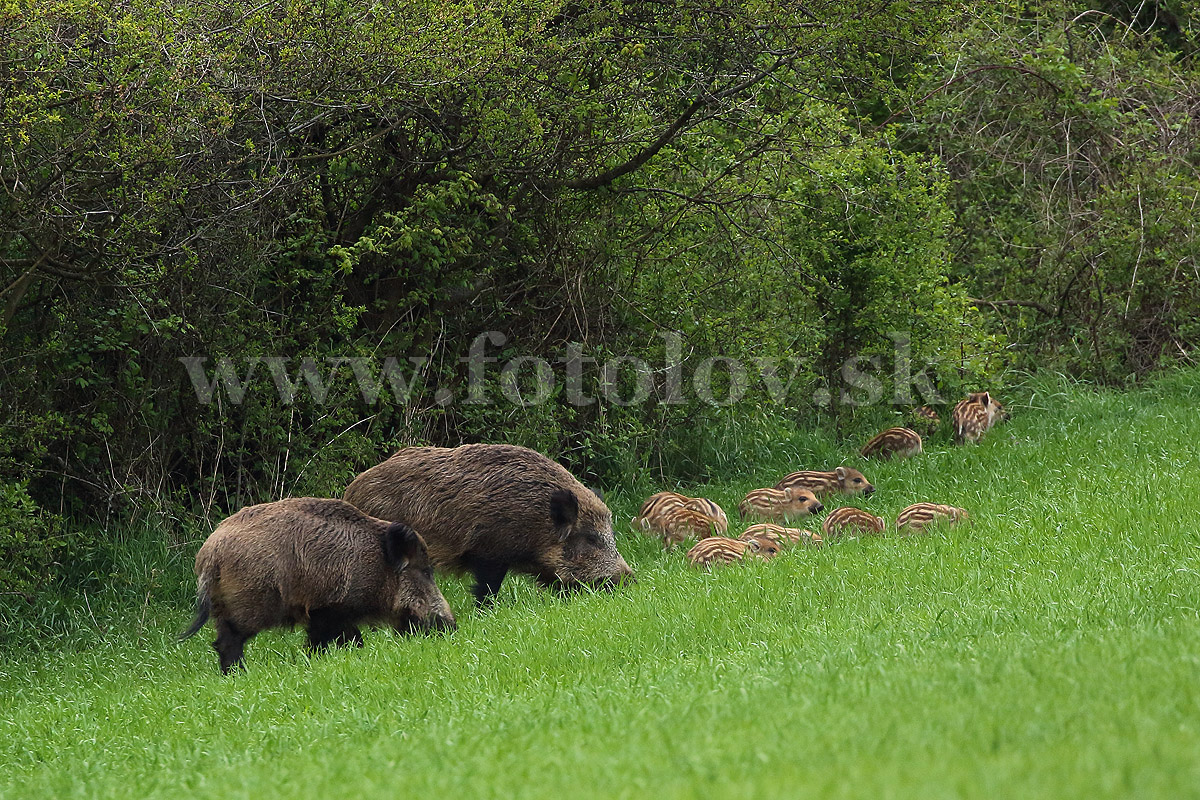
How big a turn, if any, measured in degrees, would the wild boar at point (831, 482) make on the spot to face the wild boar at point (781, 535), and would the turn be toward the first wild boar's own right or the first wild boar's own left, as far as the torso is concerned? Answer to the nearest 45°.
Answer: approximately 90° to the first wild boar's own right

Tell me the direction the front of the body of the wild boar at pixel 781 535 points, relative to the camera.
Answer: to the viewer's right

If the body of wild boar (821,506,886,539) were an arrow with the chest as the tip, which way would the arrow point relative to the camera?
to the viewer's right

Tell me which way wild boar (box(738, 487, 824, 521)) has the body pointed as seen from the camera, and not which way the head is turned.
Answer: to the viewer's right

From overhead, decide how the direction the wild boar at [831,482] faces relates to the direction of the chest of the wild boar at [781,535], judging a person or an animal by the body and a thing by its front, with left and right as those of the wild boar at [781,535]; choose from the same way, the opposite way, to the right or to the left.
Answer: the same way

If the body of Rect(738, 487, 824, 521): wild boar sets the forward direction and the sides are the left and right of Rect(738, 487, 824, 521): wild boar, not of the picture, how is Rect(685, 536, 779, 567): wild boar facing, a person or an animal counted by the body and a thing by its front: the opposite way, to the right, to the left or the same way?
the same way

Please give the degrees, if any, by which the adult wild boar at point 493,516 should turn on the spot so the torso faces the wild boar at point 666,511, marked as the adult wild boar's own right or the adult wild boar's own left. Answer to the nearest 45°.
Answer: approximately 45° to the adult wild boar's own left

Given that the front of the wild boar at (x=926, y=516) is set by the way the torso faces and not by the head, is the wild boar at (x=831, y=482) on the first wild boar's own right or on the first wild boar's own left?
on the first wild boar's own left

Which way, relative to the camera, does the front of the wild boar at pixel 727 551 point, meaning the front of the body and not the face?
to the viewer's right

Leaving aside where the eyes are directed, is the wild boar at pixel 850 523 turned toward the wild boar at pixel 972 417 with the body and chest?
no

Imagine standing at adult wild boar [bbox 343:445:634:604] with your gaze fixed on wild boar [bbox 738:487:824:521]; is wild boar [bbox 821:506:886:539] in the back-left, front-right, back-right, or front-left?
front-right

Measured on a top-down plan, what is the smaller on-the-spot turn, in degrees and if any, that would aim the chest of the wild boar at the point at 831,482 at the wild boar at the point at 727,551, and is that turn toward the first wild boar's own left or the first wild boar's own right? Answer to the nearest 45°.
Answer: approximately 90° to the first wild boar's own right

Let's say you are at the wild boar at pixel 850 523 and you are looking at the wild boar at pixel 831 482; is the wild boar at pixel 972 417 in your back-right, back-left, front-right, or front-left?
front-right

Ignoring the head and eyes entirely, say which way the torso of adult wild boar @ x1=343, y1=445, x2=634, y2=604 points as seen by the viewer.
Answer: to the viewer's right

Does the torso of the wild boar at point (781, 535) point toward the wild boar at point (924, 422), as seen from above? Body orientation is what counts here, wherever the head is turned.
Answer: no

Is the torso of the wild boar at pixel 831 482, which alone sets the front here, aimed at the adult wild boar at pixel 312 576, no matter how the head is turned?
no

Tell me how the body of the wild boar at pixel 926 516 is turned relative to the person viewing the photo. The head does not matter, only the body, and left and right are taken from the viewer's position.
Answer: facing to the right of the viewer
